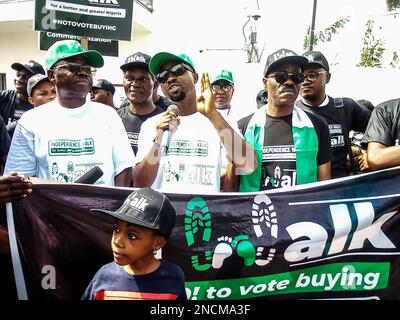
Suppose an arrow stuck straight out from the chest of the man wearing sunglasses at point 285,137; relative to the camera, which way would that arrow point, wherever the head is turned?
toward the camera

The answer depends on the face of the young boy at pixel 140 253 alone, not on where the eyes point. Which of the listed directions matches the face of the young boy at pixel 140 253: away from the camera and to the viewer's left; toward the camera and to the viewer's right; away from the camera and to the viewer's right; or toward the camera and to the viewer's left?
toward the camera and to the viewer's left

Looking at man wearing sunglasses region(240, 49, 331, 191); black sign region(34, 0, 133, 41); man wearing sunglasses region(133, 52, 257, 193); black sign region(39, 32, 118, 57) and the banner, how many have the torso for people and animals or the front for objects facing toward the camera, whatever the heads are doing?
5

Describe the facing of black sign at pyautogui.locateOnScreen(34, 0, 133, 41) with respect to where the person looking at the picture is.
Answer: facing the viewer

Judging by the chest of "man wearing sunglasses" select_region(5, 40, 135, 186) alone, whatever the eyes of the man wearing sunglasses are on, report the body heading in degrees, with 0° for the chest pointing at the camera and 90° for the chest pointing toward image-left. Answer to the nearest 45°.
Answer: approximately 0°

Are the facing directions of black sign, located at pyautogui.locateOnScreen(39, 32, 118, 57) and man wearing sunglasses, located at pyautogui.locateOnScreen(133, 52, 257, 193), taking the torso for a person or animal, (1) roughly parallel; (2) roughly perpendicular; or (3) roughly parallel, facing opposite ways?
roughly parallel

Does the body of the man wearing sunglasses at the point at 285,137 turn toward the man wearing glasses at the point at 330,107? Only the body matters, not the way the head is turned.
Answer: no

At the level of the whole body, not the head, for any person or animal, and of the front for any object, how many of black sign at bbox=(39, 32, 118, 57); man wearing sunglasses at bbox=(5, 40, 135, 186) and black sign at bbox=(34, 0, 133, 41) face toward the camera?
3

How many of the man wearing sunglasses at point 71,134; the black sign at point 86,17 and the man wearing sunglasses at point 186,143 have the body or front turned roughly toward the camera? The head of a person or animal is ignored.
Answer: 3

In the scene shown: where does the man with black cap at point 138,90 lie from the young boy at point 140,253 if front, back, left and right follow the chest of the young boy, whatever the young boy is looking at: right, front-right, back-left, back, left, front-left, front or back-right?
back-right

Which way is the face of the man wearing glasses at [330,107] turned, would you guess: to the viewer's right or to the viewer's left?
to the viewer's left

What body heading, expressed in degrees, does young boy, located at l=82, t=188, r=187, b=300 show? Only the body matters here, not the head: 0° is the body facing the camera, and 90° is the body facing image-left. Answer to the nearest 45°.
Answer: approximately 45°

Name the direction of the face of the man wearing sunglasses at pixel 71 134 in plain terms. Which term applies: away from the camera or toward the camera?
toward the camera

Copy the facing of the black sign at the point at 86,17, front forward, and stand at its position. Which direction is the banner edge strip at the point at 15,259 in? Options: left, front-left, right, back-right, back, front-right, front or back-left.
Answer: front

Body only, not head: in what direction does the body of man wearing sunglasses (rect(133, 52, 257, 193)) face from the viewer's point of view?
toward the camera

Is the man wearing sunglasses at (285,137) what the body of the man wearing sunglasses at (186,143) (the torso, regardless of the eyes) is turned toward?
no

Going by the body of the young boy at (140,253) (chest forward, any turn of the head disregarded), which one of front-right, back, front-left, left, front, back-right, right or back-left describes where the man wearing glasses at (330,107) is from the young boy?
back

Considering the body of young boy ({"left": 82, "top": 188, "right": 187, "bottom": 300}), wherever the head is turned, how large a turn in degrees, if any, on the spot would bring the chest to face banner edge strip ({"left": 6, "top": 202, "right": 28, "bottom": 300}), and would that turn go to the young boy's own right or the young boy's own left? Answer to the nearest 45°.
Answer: approximately 90° to the young boy's own right

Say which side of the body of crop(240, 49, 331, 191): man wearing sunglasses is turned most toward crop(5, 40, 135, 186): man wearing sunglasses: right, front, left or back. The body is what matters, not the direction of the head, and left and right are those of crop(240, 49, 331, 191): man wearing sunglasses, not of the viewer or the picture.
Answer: right

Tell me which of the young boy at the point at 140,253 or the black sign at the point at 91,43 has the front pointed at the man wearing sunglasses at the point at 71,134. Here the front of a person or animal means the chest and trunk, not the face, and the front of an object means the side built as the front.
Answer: the black sign

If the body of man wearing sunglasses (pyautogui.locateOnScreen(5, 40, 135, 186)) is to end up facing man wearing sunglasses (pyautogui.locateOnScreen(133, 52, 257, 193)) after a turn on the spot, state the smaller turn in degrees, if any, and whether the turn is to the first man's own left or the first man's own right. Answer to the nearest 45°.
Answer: approximately 90° to the first man's own left
